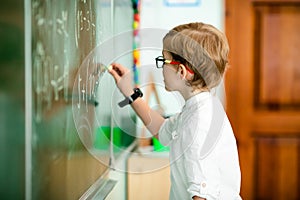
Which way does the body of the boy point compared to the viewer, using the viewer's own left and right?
facing to the left of the viewer

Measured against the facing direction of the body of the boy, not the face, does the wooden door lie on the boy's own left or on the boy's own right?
on the boy's own right
